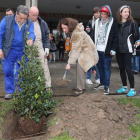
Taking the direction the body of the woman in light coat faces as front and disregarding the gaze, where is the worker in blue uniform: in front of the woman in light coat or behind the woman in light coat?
in front

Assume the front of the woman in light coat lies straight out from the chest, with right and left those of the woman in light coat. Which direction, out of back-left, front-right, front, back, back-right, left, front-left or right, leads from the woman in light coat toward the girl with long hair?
back

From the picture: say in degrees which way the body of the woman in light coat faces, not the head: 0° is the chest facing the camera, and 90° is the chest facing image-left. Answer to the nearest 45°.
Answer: approximately 90°

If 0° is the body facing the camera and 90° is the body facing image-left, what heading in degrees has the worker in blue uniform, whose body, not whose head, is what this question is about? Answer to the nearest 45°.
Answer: approximately 315°

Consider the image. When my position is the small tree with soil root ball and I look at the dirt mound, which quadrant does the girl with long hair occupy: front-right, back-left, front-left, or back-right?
front-left

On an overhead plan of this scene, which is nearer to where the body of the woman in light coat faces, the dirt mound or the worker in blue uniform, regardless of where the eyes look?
the worker in blue uniform

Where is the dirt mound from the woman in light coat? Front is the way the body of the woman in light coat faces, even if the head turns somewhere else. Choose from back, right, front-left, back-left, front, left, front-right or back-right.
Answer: left

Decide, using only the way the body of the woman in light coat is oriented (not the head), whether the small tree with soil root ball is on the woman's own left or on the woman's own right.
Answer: on the woman's own left

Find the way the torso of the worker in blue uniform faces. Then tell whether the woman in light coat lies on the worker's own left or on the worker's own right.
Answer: on the worker's own left

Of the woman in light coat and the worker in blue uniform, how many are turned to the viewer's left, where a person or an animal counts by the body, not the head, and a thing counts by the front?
1
